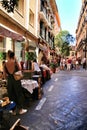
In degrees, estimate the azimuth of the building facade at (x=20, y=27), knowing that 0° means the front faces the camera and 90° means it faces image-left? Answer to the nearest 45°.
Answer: approximately 315°
